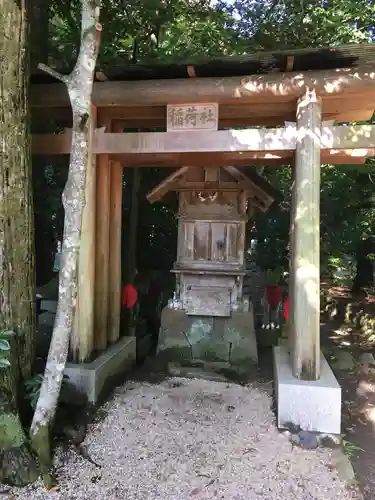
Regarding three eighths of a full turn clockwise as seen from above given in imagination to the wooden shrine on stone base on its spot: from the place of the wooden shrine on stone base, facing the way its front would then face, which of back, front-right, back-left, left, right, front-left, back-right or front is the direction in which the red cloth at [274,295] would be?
right

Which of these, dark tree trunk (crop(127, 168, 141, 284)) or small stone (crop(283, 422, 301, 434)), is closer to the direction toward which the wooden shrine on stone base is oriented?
the small stone

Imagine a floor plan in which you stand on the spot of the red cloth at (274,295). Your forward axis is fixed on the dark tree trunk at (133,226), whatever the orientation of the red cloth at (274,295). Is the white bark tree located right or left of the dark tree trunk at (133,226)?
left

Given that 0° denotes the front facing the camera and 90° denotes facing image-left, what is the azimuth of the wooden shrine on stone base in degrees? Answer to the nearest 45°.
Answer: approximately 0°

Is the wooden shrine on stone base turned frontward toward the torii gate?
yes
